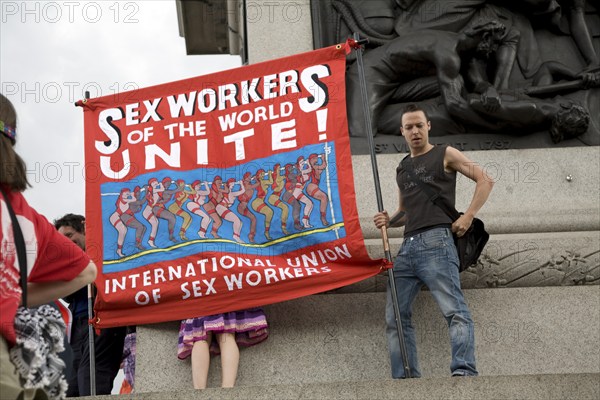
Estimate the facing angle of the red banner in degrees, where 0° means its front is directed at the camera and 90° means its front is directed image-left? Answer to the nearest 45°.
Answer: approximately 0°

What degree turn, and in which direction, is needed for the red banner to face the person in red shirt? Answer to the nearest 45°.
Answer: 0° — it already faces them
